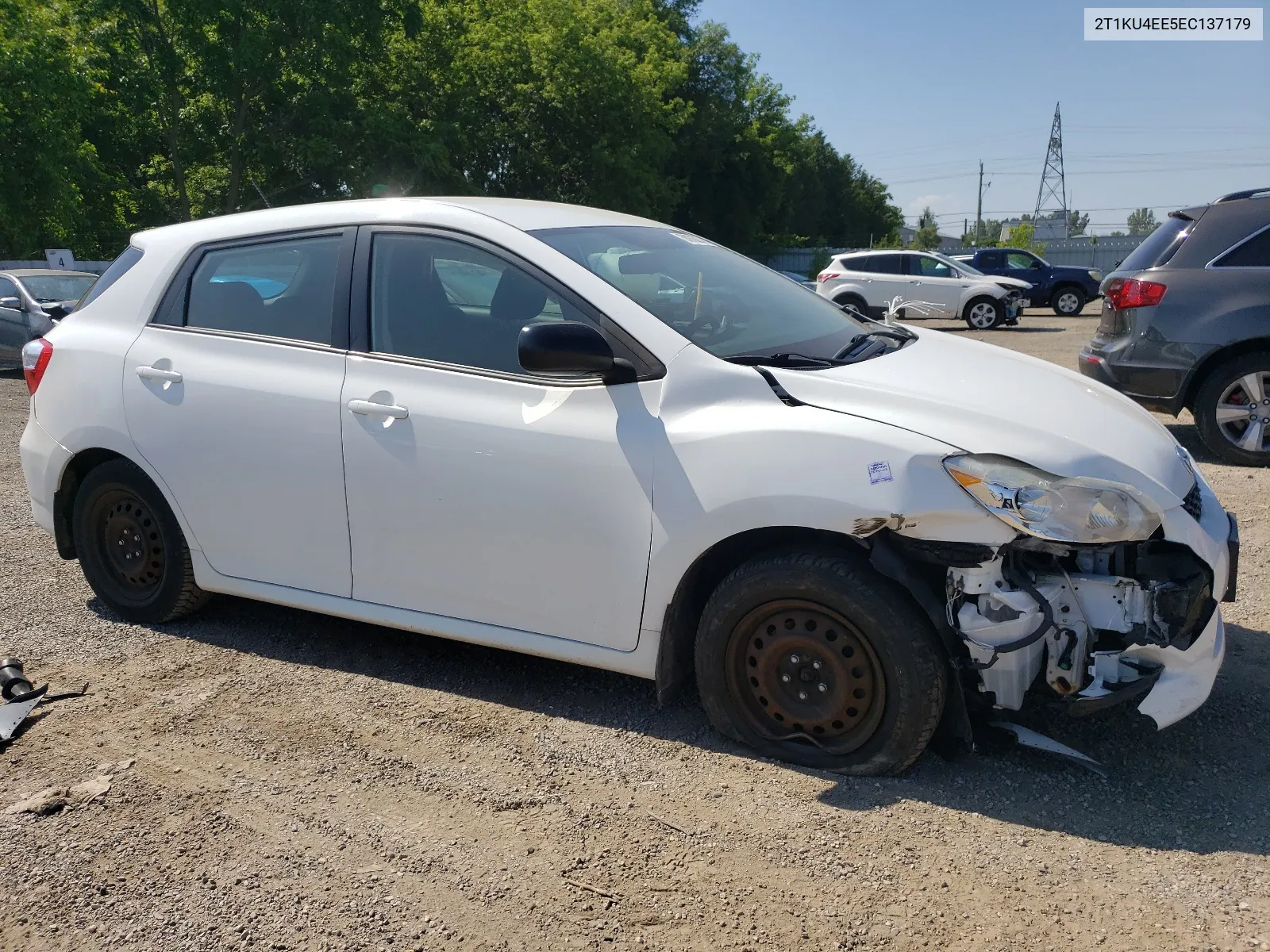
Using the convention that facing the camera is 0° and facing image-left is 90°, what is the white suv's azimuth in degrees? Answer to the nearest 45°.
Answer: approximately 270°

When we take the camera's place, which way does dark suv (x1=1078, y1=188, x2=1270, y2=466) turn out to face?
facing to the right of the viewer

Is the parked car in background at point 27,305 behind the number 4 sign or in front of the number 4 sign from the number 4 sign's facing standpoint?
in front

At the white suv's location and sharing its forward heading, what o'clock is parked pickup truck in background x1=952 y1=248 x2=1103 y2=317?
The parked pickup truck in background is roughly at 10 o'clock from the white suv.

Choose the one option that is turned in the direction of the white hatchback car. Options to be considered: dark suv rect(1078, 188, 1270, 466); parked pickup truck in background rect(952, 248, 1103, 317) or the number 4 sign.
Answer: the number 4 sign

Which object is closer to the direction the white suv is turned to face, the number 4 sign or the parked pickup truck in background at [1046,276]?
the parked pickup truck in background

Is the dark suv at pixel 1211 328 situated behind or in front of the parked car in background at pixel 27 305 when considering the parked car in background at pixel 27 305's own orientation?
in front

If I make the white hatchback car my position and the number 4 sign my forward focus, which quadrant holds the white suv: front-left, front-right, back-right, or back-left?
front-right

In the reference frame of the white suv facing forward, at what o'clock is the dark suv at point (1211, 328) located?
The dark suv is roughly at 3 o'clock from the white suv.

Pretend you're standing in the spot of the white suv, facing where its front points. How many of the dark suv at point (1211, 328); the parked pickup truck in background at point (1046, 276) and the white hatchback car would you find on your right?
2

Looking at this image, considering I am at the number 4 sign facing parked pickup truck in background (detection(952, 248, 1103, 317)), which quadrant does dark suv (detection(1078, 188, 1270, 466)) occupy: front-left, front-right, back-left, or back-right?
front-right

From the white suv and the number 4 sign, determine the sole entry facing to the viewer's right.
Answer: the white suv

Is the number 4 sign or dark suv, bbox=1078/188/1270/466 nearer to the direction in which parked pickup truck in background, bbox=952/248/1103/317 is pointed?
the dark suv

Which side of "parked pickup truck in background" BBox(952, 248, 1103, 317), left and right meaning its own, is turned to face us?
right
